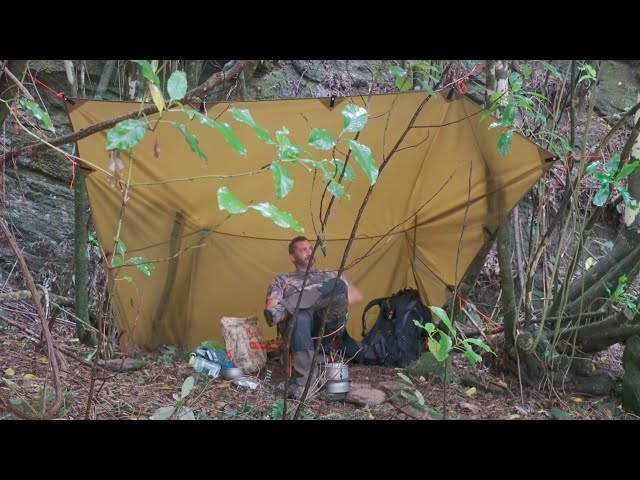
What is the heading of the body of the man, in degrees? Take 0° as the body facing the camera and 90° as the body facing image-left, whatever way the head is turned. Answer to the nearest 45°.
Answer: approximately 0°

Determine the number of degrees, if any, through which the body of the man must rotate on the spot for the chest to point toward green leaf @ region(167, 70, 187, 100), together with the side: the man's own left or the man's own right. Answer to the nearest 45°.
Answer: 0° — they already face it

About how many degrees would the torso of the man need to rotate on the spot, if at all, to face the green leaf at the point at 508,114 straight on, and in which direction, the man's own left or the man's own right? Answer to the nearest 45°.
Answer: approximately 45° to the man's own left

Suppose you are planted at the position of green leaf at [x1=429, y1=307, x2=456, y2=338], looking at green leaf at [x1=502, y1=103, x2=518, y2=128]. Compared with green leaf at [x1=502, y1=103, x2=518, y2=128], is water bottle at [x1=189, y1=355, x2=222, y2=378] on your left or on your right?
left

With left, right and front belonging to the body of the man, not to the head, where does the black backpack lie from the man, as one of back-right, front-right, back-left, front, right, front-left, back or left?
back-left
